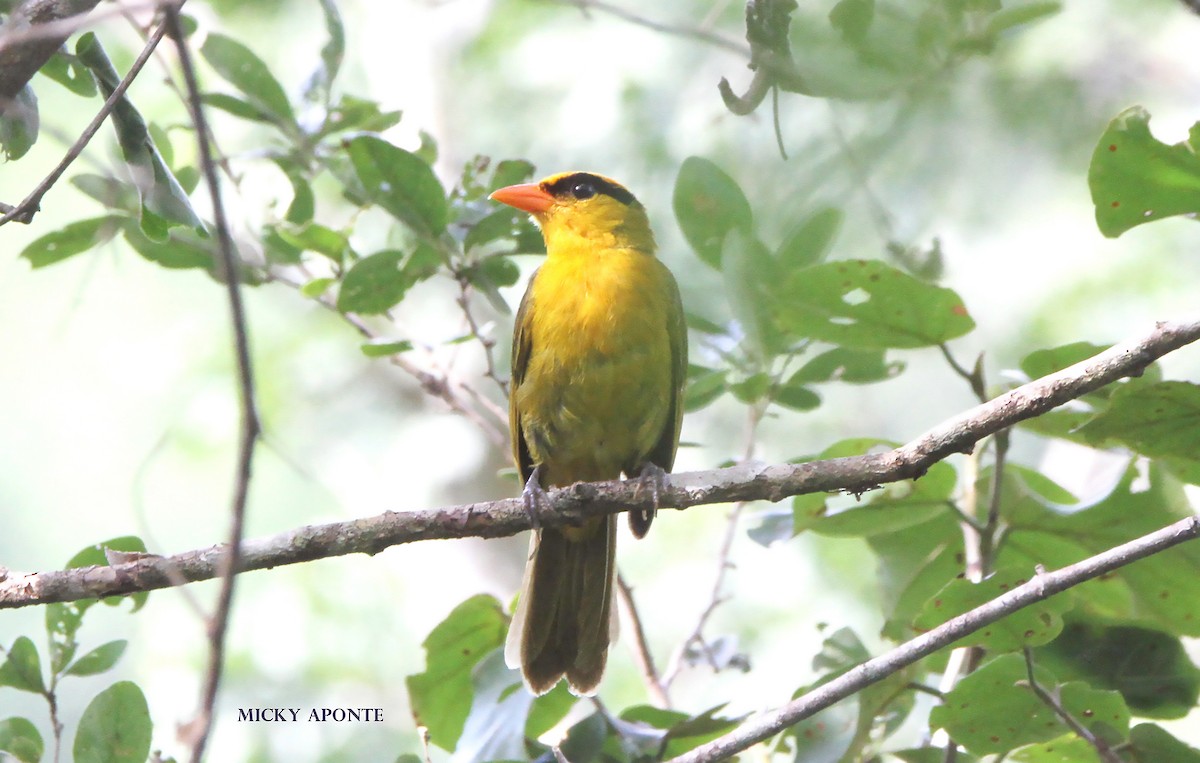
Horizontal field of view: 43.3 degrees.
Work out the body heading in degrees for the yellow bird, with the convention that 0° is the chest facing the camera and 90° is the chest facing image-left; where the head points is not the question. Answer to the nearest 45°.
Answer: approximately 0°

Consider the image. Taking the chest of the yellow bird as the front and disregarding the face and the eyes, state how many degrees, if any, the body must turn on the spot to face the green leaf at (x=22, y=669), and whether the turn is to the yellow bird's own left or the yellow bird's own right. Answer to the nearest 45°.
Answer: approximately 45° to the yellow bird's own right

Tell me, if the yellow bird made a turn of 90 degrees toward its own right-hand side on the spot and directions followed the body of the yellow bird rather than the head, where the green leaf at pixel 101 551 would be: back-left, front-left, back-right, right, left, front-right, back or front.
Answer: front-left
